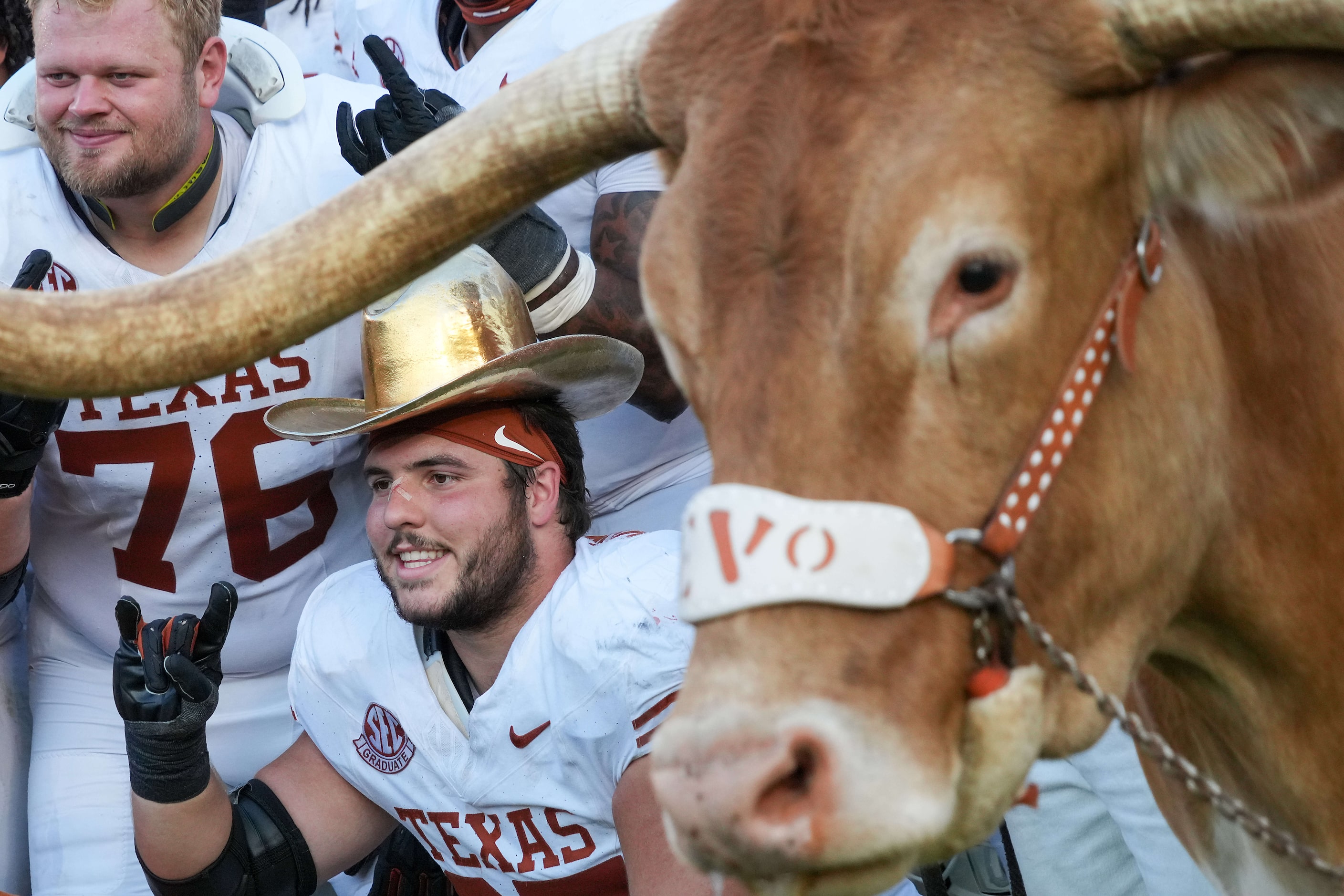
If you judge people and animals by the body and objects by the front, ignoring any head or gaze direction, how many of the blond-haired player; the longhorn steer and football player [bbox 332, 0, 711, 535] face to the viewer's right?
0

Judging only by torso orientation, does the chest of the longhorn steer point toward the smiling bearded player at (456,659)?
no

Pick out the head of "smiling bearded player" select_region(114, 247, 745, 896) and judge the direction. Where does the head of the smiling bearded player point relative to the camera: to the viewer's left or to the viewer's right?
to the viewer's left

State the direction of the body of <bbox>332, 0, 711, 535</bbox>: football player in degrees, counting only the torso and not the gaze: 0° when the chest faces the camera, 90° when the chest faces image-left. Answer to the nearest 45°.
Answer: approximately 45°

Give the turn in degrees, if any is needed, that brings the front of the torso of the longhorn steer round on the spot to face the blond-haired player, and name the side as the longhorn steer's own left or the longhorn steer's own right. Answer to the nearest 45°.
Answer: approximately 90° to the longhorn steer's own right

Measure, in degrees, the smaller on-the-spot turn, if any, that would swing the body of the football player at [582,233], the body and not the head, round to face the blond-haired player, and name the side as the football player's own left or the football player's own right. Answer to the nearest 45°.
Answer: approximately 45° to the football player's own right

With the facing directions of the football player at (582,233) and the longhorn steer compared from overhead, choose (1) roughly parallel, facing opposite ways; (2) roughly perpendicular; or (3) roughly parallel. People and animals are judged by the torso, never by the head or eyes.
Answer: roughly parallel

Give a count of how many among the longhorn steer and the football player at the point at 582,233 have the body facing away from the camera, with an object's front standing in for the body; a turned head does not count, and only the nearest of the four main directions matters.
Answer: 0

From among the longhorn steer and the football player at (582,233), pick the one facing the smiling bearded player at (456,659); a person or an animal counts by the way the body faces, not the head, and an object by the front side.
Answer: the football player

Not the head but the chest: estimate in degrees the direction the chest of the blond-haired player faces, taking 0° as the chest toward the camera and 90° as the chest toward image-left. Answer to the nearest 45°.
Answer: approximately 0°

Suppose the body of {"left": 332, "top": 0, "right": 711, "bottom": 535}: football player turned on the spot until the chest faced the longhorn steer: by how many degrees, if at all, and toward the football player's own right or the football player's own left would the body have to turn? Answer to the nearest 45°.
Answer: approximately 45° to the football player's own left

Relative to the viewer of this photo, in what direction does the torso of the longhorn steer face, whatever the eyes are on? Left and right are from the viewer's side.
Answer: facing the viewer and to the left of the viewer

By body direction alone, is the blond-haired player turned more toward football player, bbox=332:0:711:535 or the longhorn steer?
the longhorn steer
